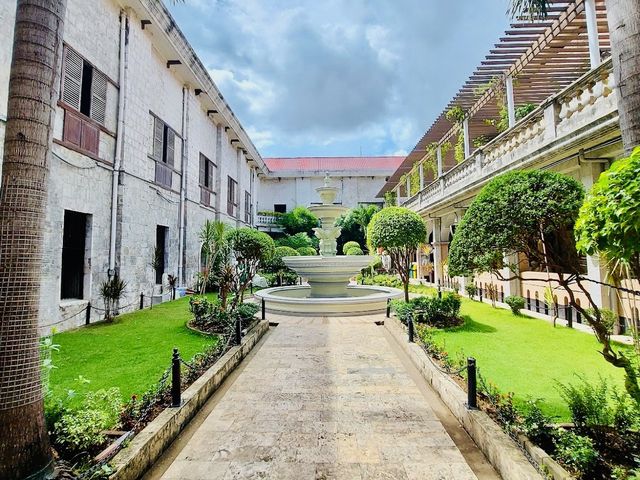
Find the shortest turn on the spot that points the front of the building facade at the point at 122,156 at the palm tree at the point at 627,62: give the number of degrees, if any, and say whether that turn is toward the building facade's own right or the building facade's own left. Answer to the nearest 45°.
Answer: approximately 45° to the building facade's own right

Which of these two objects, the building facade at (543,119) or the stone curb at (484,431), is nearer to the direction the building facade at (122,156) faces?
the building facade

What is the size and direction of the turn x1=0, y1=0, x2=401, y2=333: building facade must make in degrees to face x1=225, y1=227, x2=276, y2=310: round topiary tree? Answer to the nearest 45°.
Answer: approximately 45° to its right

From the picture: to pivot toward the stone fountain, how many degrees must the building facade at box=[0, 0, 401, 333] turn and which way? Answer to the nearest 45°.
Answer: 0° — it already faces it

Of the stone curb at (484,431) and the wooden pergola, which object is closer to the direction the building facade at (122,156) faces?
the wooden pergola

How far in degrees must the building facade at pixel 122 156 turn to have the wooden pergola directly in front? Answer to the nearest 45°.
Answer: approximately 45° to its right

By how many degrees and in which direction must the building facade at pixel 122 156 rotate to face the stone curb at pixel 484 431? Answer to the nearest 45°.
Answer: approximately 45° to its right

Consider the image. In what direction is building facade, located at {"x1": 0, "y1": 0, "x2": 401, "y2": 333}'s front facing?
to the viewer's right

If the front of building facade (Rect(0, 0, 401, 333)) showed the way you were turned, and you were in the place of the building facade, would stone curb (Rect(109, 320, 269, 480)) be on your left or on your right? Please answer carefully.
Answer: on your right

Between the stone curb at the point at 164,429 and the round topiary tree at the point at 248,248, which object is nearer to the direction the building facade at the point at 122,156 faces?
the round topiary tree
